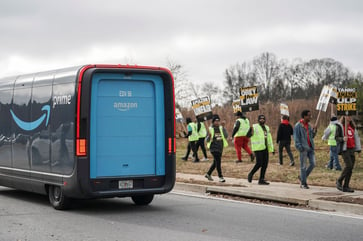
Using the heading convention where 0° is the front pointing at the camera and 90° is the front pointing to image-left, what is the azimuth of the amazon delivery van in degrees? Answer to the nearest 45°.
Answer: approximately 135°

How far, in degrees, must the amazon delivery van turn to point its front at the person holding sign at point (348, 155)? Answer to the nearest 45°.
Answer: approximately 135° to its right
